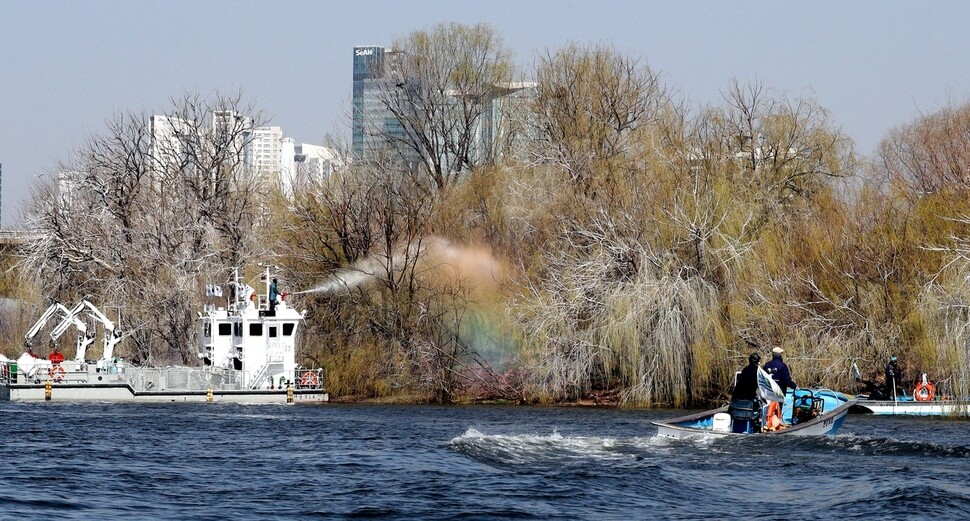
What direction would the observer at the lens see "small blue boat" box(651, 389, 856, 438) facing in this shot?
facing to the right of the viewer

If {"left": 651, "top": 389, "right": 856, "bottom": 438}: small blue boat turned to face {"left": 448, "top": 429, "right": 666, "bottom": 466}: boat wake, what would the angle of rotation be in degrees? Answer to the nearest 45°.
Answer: approximately 135° to its right

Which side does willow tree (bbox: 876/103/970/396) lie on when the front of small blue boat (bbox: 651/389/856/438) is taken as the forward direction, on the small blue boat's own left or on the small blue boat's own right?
on the small blue boat's own left

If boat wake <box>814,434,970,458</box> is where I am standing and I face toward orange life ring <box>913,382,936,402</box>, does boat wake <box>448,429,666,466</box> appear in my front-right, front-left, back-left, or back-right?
back-left
